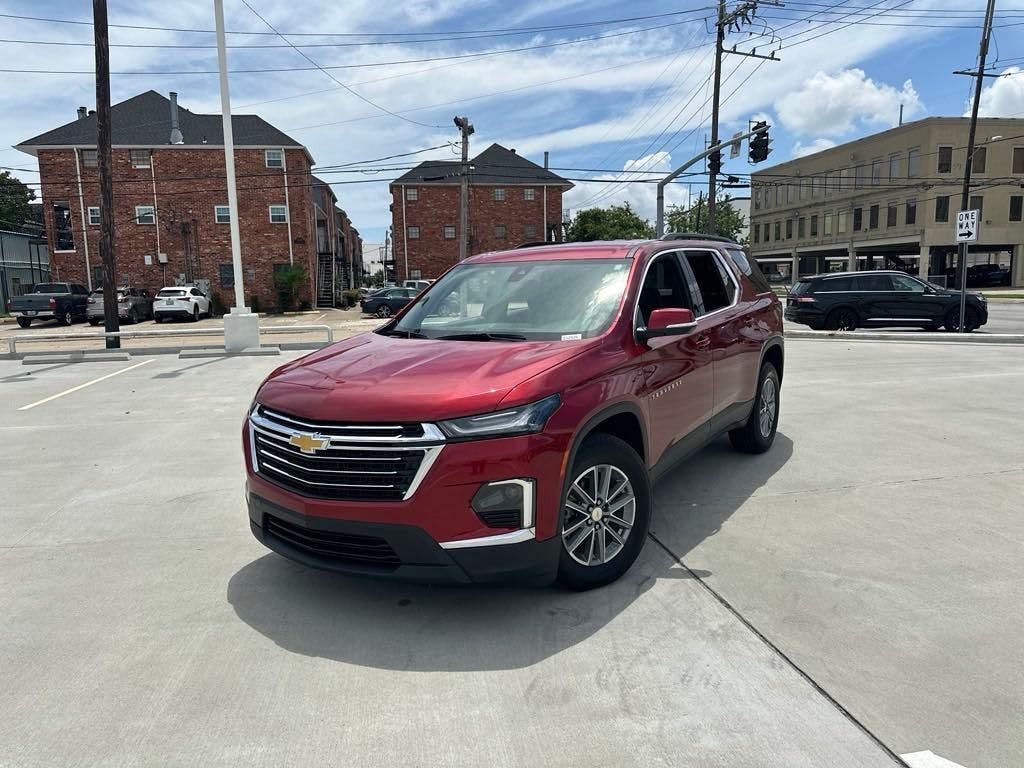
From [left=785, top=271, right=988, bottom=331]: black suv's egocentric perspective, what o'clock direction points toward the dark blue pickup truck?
The dark blue pickup truck is roughly at 6 o'clock from the black suv.

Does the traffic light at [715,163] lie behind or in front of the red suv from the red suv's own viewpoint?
behind

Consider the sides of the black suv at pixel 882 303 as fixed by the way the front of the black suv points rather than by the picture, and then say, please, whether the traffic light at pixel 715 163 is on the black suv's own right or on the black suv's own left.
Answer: on the black suv's own left

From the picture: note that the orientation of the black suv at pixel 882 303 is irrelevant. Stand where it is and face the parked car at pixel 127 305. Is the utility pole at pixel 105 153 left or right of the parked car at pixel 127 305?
left

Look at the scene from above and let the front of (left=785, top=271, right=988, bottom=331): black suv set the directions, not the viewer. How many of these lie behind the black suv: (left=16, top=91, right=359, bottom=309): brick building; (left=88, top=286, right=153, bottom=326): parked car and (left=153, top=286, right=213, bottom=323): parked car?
3

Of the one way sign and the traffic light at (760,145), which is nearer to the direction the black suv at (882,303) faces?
the one way sign

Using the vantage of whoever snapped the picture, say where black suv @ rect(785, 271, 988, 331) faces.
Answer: facing to the right of the viewer

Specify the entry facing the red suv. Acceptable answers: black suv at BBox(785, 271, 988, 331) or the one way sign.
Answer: the one way sign

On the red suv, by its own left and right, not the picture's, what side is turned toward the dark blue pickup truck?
right

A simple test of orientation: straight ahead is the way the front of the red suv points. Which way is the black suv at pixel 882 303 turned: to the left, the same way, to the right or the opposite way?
to the left

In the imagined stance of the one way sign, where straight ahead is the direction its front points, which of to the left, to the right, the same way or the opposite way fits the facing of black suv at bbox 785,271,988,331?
to the left
